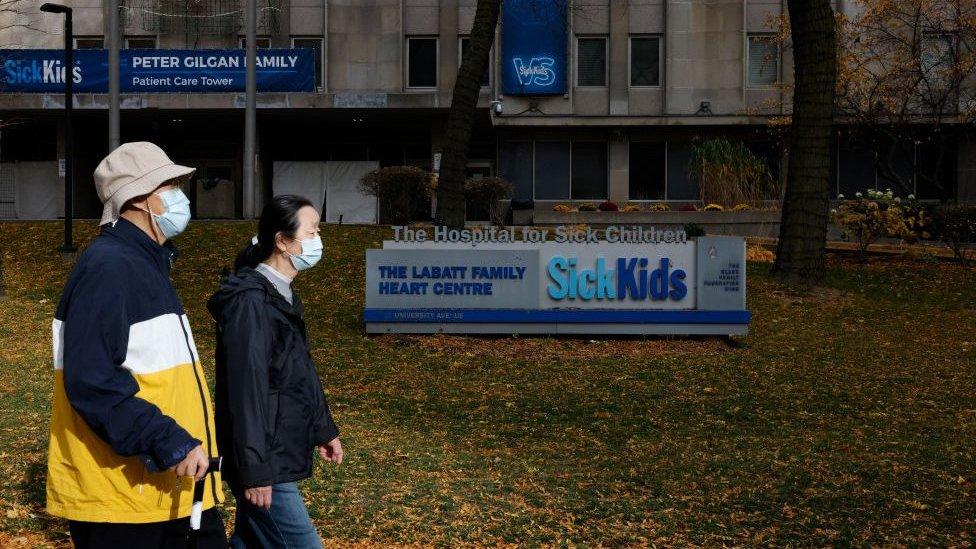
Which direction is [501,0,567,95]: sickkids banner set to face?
toward the camera

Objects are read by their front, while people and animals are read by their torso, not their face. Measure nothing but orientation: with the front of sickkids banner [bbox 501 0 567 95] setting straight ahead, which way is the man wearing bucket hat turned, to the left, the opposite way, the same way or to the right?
to the left

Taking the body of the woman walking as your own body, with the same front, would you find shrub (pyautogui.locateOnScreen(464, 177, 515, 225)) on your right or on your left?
on your left

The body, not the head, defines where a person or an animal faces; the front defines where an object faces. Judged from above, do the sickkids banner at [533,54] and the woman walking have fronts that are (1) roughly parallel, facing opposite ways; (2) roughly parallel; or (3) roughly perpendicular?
roughly perpendicular

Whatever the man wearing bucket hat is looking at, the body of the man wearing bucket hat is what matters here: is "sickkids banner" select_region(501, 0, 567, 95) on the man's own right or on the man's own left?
on the man's own left

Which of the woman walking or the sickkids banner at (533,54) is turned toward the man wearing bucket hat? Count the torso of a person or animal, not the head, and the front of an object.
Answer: the sickkids banner

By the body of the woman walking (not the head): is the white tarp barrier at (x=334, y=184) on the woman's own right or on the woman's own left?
on the woman's own left

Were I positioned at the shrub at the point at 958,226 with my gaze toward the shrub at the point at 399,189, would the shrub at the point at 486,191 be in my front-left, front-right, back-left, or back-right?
front-right

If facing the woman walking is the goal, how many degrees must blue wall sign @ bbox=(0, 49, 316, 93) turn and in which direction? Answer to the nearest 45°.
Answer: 0° — it already faces them

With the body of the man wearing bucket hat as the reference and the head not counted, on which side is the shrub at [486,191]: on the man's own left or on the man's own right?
on the man's own left

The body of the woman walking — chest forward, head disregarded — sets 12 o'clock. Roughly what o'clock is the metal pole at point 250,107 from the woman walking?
The metal pole is roughly at 9 o'clock from the woman walking.

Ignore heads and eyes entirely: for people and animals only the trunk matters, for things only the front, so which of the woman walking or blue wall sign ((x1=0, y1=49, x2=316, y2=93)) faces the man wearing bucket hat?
the blue wall sign

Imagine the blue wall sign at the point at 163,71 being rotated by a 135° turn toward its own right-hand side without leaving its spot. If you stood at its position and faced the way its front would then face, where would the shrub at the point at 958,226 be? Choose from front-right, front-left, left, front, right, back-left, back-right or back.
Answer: back

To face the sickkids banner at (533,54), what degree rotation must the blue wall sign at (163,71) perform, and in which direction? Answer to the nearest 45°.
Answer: approximately 90° to its left

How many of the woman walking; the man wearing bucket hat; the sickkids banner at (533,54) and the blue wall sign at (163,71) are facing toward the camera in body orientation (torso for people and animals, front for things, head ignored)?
2

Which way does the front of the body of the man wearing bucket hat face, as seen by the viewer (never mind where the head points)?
to the viewer's right

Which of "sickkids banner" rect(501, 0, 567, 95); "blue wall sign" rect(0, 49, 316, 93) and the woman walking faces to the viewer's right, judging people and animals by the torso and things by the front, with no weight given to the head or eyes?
the woman walking
